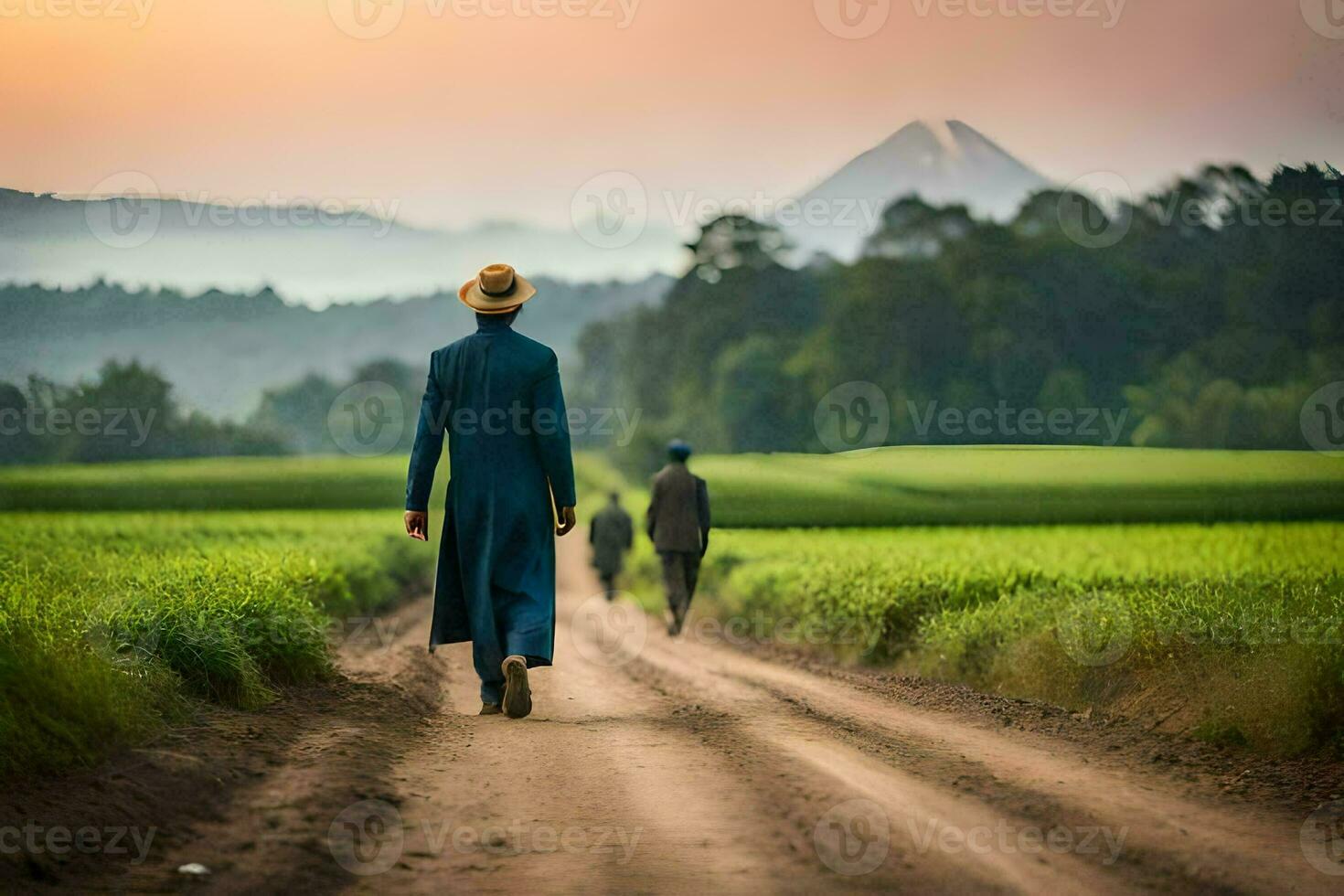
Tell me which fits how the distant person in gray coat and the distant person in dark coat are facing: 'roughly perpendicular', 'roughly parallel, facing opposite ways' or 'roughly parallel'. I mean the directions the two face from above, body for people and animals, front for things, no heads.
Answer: roughly parallel

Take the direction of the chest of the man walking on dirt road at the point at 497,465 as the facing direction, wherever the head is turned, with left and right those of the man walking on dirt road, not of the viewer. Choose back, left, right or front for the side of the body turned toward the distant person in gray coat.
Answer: front

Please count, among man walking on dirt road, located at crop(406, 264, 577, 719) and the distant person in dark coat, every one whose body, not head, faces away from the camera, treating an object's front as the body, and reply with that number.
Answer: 2

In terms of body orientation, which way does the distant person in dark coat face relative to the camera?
away from the camera

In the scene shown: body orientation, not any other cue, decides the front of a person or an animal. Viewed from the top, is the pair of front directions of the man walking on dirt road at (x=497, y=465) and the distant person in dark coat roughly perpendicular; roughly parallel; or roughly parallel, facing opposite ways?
roughly parallel

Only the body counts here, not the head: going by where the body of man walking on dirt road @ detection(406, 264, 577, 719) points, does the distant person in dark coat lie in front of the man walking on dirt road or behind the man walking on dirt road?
in front

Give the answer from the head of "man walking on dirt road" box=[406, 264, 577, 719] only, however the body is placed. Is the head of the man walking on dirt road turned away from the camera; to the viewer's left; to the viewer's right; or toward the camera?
away from the camera

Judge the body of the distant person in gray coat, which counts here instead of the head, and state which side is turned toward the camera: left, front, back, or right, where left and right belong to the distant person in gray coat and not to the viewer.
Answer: back

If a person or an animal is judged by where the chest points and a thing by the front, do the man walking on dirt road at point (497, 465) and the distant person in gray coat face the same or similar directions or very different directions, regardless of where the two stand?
same or similar directions

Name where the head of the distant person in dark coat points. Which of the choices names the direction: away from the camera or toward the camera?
away from the camera

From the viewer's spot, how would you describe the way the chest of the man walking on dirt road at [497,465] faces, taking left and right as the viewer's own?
facing away from the viewer

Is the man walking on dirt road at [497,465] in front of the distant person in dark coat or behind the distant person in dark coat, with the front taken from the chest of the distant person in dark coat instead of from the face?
behind

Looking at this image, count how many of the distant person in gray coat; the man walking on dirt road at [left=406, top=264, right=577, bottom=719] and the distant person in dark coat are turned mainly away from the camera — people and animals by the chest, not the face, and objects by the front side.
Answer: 3
